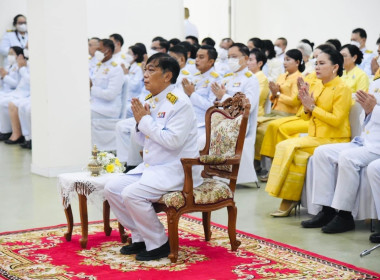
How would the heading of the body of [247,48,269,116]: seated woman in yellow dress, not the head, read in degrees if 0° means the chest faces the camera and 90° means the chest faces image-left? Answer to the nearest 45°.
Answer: approximately 90°

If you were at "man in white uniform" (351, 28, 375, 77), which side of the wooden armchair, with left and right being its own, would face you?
back

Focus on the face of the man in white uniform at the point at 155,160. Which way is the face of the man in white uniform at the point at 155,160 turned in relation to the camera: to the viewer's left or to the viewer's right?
to the viewer's left

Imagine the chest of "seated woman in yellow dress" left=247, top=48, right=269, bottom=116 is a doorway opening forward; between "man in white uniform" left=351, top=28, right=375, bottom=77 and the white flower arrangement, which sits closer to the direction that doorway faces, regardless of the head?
the white flower arrangement

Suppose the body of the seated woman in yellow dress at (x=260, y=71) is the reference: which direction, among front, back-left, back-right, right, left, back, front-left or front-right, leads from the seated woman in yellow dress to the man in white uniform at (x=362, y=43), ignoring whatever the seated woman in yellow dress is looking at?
back-right

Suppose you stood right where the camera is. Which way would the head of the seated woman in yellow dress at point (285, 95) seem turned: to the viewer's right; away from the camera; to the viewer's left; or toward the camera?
to the viewer's left

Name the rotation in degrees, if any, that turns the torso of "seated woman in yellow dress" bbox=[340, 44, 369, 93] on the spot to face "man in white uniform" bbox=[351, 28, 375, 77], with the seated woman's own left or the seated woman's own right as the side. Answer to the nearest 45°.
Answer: approximately 135° to the seated woman's own right

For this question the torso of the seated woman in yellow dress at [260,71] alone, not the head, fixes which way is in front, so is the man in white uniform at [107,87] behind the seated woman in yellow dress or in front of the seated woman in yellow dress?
in front
